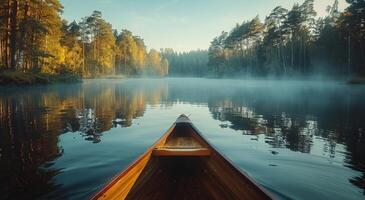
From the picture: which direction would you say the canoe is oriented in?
away from the camera
